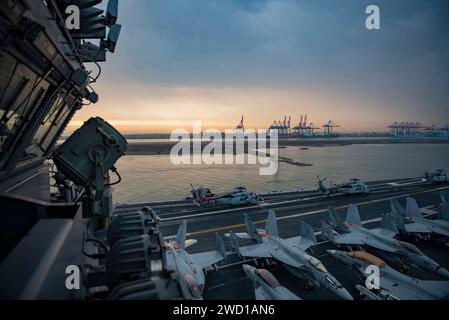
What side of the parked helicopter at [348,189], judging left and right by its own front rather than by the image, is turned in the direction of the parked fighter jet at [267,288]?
right

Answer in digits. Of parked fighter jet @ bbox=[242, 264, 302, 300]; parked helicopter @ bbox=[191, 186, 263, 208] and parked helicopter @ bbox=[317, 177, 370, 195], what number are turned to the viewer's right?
2

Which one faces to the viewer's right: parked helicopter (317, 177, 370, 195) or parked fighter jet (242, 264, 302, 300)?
parked helicopter (317, 177, 370, 195)

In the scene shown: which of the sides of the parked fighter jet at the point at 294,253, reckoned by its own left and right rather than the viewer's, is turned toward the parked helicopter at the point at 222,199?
back

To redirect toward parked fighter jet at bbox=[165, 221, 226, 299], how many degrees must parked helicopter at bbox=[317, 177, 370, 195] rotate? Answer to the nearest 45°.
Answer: approximately 90° to its right

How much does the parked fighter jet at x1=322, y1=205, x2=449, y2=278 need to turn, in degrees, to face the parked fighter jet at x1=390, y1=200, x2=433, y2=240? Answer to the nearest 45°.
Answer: approximately 90° to its left

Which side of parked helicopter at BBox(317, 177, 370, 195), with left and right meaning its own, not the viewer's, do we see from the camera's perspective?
right

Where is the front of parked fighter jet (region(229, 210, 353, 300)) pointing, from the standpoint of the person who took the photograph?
facing the viewer and to the right of the viewer

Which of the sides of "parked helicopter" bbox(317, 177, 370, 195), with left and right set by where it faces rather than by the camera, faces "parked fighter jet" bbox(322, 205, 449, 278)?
right

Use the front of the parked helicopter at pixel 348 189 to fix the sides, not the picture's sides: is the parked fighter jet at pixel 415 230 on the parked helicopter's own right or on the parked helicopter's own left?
on the parked helicopter's own right

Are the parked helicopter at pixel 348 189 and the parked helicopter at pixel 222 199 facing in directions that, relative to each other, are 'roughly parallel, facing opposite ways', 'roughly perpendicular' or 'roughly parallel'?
roughly parallel

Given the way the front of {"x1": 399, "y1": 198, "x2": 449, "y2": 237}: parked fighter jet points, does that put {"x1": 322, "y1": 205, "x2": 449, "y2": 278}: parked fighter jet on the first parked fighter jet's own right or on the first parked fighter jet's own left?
on the first parked fighter jet's own right

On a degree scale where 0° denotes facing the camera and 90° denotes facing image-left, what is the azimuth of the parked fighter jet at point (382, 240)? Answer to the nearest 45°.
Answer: approximately 315°

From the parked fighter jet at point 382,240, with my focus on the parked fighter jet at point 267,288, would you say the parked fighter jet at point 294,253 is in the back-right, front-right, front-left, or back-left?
front-right

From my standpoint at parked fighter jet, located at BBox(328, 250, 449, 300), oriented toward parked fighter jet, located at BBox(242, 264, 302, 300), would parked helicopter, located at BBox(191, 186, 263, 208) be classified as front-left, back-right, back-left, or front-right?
front-right
